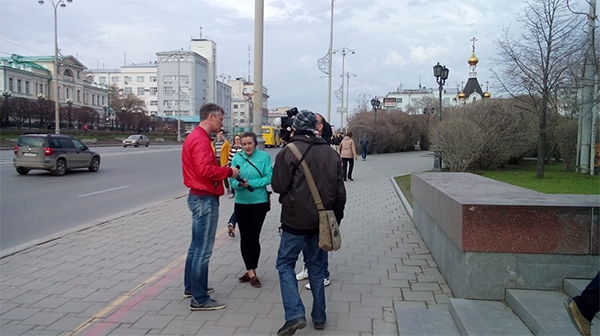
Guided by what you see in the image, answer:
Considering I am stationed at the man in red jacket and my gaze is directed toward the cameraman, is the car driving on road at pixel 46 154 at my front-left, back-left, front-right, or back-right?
back-left

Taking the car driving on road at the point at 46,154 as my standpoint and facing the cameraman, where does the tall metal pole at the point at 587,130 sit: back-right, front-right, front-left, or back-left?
front-left

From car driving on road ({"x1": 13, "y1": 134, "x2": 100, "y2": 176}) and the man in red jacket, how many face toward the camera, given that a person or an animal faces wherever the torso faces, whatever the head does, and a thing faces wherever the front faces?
0

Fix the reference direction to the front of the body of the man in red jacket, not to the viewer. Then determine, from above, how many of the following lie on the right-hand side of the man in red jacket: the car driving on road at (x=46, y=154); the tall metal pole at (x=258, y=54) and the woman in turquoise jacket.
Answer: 0

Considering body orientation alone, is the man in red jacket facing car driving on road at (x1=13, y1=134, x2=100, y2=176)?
no

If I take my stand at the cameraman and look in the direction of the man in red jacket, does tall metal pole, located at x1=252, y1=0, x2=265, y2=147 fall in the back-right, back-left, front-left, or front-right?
front-right

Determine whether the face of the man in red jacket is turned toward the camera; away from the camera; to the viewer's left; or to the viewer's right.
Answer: to the viewer's right

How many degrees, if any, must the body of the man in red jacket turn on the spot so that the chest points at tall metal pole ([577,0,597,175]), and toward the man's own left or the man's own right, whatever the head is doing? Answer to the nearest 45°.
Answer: approximately 45° to the man's own left

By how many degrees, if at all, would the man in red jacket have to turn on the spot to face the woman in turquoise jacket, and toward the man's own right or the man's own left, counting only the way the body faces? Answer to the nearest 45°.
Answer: approximately 45° to the man's own left

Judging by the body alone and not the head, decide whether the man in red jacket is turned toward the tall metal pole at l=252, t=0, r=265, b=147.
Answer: no

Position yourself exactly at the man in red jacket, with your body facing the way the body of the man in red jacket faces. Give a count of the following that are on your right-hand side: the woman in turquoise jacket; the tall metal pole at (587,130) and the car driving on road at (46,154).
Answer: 0

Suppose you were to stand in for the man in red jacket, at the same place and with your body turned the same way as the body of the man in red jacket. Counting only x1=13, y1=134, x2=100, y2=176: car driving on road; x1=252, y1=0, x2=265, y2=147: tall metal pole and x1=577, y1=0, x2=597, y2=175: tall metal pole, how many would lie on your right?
0

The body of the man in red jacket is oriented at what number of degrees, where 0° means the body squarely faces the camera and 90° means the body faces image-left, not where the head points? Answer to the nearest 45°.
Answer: approximately 270°
